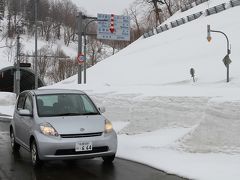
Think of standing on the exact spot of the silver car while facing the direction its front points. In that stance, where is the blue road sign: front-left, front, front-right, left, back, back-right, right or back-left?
back-left

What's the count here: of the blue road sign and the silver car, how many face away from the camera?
0

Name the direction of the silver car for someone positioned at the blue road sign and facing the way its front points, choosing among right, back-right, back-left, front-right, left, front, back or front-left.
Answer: front

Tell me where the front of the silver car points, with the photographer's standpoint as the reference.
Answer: facing the viewer and to the right of the viewer

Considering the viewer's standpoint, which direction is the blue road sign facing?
facing the viewer
